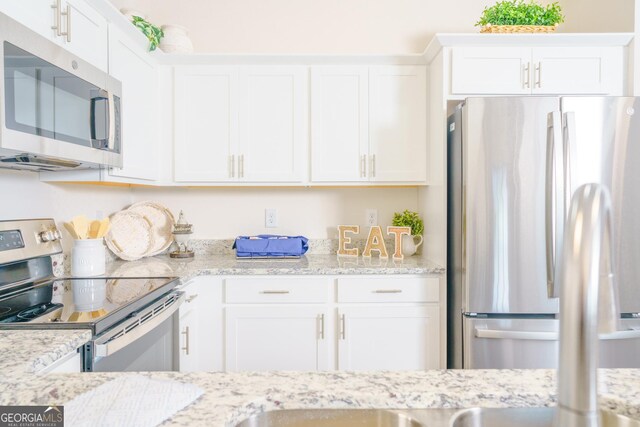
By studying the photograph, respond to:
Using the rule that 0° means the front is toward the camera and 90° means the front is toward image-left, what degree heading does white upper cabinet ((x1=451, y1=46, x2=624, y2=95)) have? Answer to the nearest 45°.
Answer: approximately 0°

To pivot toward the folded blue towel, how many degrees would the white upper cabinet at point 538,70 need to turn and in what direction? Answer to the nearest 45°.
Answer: approximately 90° to its right

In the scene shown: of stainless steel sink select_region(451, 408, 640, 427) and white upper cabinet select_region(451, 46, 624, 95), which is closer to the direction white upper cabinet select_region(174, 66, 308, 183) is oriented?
the stainless steel sink

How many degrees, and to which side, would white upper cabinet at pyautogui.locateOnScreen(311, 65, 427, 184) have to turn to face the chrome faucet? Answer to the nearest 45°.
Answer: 0° — it already faces it

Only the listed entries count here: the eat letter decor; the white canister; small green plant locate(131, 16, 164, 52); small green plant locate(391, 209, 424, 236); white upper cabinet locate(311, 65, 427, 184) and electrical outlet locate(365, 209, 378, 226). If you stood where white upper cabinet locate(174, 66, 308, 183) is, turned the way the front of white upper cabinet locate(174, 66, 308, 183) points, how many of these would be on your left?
4

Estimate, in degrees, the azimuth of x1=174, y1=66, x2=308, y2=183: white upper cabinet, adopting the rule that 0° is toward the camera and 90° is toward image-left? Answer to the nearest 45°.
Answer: approximately 0°

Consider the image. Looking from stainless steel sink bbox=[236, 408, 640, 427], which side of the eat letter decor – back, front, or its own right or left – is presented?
front
